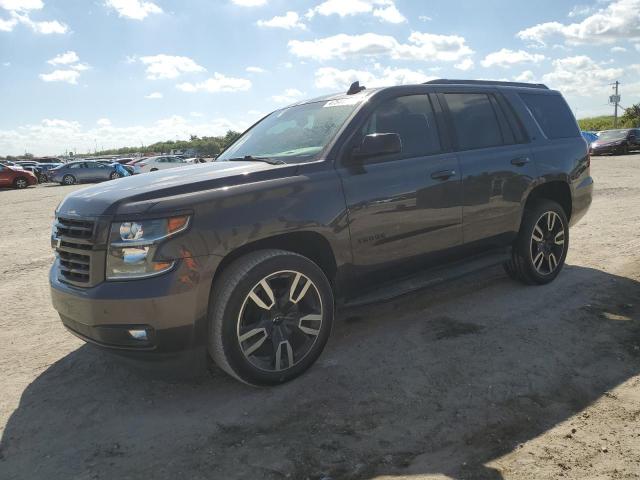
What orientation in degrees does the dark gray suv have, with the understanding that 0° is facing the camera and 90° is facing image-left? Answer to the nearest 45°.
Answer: approximately 45°

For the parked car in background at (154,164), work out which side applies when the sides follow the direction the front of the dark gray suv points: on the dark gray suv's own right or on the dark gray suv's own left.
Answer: on the dark gray suv's own right

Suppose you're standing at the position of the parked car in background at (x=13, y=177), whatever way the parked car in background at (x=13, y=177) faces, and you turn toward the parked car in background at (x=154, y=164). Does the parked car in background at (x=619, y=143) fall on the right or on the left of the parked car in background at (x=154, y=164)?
right

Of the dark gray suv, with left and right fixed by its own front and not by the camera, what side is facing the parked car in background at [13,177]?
right

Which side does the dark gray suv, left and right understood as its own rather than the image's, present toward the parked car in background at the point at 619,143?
back

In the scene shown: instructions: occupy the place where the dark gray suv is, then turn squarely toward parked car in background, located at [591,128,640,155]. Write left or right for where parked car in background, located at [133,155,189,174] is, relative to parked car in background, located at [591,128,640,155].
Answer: left
